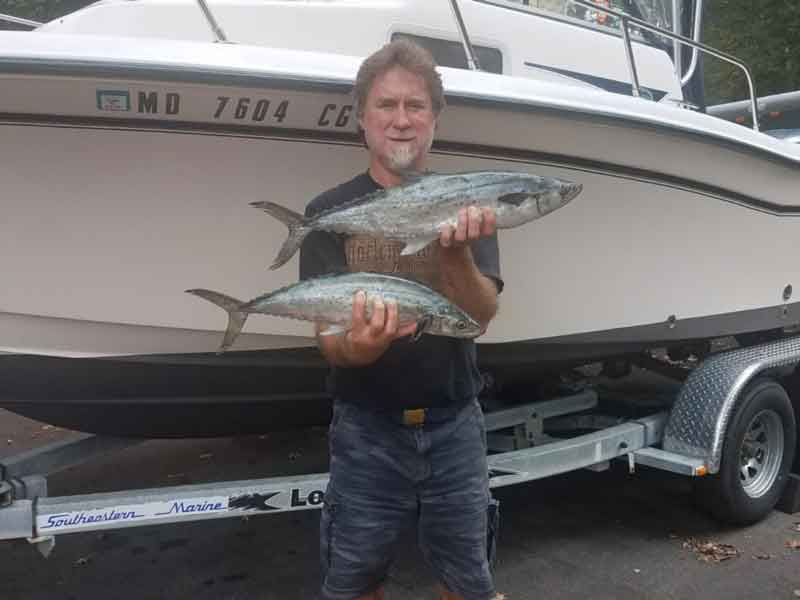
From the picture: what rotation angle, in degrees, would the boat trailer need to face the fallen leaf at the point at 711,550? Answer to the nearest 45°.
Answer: approximately 135° to its left

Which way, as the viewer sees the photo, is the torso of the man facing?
toward the camera

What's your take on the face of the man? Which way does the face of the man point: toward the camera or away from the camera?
toward the camera

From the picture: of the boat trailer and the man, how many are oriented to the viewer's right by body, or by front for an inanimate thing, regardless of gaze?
0

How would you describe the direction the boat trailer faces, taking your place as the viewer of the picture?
facing the viewer and to the left of the viewer

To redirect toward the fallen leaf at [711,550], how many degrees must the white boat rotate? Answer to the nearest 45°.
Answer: approximately 135° to its left

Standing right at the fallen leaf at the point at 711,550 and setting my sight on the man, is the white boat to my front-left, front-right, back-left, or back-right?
front-right

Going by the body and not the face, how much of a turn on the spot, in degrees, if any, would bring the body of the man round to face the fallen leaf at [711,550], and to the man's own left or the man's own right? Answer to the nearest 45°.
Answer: approximately 135° to the man's own left
